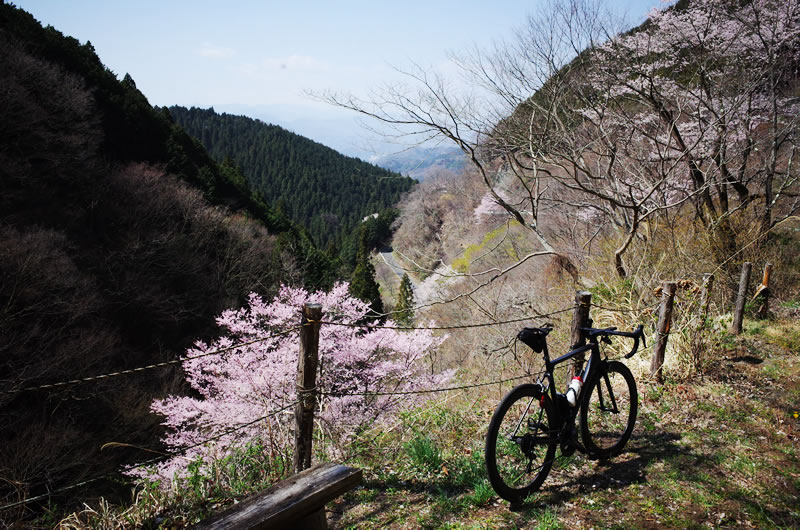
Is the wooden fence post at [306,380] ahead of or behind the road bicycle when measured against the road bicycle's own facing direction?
behind

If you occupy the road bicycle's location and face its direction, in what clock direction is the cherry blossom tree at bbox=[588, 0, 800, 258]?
The cherry blossom tree is roughly at 11 o'clock from the road bicycle.

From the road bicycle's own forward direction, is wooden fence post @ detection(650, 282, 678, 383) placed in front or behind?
in front

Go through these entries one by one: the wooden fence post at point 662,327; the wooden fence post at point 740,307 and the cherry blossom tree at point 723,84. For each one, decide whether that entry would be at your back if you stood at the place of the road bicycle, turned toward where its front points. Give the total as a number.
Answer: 0

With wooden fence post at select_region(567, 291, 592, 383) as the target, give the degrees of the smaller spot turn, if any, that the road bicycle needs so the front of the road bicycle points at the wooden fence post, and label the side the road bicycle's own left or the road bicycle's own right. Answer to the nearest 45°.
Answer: approximately 45° to the road bicycle's own left

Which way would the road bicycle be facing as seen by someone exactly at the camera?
facing away from the viewer and to the right of the viewer

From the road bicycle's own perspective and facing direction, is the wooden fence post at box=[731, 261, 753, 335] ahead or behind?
ahead

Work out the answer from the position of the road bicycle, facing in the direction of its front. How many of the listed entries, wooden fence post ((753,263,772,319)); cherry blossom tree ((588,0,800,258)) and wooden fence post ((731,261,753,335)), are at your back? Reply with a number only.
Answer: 0

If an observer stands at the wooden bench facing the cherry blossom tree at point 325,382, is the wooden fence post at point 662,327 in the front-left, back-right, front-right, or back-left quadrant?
front-right

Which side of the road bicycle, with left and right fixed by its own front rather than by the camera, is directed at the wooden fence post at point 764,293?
front

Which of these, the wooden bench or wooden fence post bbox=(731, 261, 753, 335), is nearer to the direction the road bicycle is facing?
the wooden fence post

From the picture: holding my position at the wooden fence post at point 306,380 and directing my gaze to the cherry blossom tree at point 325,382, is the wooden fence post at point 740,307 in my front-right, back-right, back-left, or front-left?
front-right

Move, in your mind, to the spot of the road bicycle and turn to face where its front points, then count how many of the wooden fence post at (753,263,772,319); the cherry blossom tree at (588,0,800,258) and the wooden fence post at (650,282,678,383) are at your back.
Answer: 0
